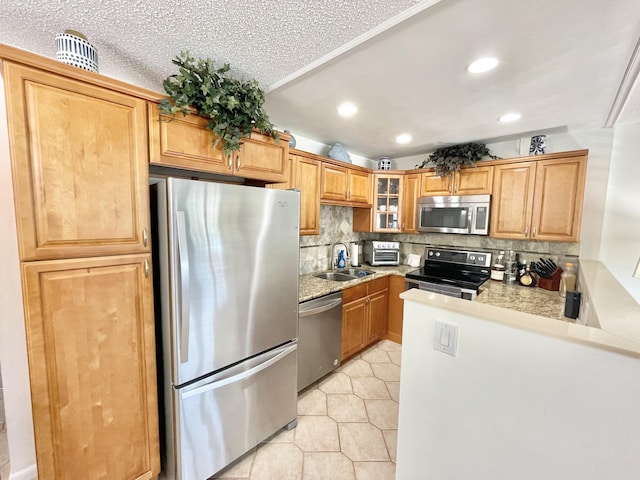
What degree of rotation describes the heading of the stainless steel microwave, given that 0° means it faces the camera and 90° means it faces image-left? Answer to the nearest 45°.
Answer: approximately 0°

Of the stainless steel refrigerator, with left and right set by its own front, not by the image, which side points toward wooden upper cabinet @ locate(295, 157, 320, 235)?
left

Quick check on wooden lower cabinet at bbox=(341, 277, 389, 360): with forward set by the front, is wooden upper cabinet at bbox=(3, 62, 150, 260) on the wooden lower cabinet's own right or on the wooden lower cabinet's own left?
on the wooden lower cabinet's own right

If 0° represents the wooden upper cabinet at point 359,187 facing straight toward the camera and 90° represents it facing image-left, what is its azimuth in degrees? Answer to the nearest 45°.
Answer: approximately 315°

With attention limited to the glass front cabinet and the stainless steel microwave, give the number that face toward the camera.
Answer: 2

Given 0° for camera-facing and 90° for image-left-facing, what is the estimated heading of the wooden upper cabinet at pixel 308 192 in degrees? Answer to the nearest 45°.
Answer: approximately 315°

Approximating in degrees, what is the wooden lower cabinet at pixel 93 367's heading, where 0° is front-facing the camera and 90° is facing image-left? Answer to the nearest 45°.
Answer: approximately 0°
